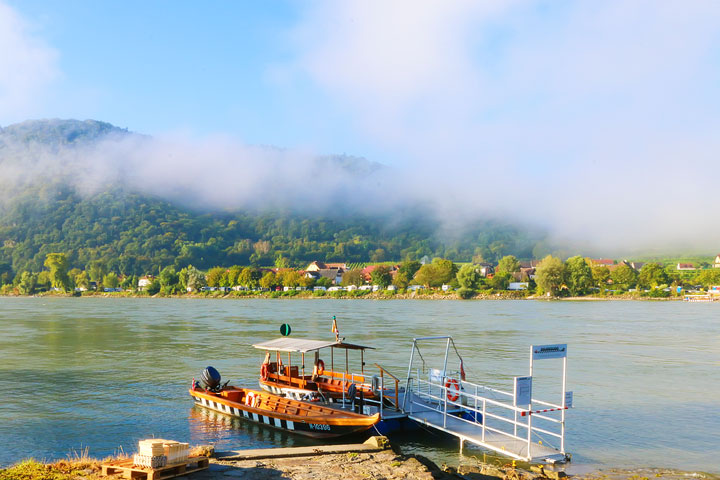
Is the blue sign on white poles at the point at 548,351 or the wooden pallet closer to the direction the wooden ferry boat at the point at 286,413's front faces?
the blue sign on white poles

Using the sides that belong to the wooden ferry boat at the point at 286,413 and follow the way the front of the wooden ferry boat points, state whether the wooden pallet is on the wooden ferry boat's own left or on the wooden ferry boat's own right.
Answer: on the wooden ferry boat's own right

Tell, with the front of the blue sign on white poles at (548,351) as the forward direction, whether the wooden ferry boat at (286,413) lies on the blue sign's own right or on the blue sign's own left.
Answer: on the blue sign's own right

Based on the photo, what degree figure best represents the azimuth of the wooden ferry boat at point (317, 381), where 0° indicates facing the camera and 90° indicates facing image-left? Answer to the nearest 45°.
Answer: approximately 315°

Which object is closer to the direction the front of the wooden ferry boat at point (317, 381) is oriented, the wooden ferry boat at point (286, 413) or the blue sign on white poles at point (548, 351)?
the blue sign on white poles

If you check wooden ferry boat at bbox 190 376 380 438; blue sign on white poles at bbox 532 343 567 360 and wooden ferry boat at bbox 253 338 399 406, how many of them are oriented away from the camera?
0

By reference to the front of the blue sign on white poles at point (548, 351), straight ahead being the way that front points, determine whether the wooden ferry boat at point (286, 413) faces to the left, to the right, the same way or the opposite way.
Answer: to the left

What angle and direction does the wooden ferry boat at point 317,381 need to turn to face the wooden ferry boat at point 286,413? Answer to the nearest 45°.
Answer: approximately 45° to its right

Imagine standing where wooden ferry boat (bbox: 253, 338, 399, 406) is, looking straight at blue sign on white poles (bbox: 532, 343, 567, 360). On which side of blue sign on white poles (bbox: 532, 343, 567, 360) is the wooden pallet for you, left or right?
right

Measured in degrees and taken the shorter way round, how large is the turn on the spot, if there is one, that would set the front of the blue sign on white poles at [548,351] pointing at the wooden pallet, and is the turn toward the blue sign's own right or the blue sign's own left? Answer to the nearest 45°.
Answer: approximately 45° to the blue sign's own right

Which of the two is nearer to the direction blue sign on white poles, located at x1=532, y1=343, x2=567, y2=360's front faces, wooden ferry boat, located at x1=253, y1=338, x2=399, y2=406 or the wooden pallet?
the wooden pallet

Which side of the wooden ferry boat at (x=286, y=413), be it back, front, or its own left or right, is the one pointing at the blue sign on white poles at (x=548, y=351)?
front

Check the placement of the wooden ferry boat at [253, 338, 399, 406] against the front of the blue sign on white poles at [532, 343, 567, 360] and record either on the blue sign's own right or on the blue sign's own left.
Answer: on the blue sign's own right

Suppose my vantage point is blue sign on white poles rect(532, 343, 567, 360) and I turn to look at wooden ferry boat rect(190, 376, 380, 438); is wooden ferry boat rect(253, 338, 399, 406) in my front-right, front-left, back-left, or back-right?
front-right

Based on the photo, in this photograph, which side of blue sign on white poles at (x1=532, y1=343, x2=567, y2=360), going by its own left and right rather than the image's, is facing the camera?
front

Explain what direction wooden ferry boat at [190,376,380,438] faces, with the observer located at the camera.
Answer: facing the viewer and to the right of the viewer

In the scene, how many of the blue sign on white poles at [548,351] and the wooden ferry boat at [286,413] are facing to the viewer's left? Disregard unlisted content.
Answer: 0
